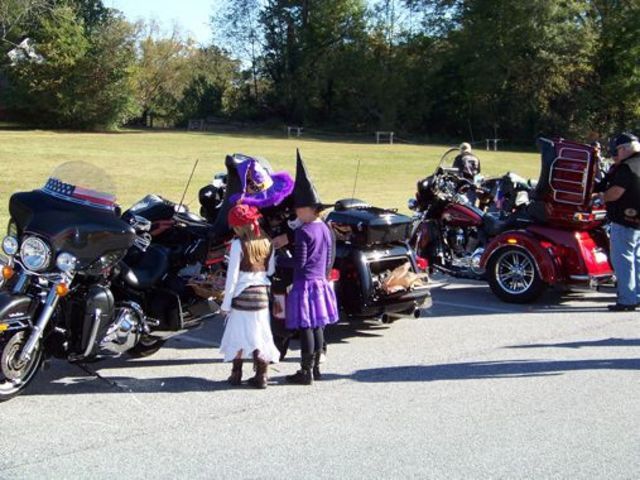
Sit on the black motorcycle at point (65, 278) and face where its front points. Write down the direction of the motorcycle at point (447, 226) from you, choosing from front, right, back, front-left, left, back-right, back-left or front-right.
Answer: back

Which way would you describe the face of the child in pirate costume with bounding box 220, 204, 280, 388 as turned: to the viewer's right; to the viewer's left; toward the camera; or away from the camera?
away from the camera

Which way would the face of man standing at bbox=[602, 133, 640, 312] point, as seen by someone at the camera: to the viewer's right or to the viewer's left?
to the viewer's left

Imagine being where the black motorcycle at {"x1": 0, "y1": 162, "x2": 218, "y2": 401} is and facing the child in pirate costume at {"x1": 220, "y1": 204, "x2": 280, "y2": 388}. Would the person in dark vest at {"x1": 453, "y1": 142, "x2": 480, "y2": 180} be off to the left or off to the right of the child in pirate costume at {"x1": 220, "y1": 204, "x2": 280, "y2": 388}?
left

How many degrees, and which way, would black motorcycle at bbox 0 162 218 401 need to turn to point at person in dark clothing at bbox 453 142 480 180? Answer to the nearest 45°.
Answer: approximately 180°

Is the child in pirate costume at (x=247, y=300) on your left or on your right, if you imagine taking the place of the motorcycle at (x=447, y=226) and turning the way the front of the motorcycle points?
on your left

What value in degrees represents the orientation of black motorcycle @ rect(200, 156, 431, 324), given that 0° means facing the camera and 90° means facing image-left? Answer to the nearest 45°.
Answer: approximately 135°

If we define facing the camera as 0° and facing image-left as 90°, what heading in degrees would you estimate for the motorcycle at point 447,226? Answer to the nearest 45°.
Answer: approximately 135°

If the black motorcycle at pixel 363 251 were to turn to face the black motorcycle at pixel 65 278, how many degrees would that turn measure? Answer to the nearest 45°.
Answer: approximately 90° to its left

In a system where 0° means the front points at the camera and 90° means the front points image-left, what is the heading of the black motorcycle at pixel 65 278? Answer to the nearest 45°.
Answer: approximately 45°

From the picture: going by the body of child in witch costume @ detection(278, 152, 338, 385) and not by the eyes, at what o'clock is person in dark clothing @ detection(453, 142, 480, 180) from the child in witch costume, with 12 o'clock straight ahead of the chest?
The person in dark clothing is roughly at 2 o'clock from the child in witch costume.

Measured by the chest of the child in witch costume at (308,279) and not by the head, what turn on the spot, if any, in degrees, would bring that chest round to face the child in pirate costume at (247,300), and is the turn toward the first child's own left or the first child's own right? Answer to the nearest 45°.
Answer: approximately 45° to the first child's own left

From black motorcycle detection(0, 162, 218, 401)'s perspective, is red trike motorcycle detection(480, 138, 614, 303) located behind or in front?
behind

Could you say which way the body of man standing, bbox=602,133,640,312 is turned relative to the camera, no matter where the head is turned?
to the viewer's left

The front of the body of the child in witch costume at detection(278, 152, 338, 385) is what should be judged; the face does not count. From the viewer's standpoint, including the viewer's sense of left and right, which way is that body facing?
facing away from the viewer and to the left of the viewer
